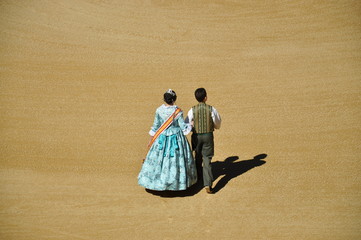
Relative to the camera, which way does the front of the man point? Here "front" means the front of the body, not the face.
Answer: away from the camera

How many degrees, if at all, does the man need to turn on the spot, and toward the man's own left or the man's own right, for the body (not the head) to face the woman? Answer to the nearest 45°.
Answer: approximately 90° to the man's own left

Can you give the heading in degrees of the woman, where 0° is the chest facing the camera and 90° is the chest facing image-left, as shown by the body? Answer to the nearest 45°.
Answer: approximately 180°

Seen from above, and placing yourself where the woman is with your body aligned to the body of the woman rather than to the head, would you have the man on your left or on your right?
on your right

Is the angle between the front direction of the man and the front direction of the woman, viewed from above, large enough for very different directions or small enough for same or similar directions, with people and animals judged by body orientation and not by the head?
same or similar directions

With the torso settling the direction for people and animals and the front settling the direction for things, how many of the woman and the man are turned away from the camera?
2
